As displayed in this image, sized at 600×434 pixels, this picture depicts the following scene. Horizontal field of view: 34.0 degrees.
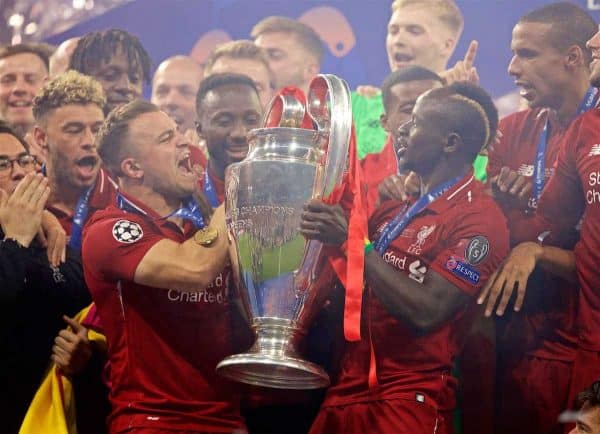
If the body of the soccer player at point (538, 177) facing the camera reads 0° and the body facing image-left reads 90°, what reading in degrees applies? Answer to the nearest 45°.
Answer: approximately 45°

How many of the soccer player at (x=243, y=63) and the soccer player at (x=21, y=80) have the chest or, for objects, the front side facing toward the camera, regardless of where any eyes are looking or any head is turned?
2

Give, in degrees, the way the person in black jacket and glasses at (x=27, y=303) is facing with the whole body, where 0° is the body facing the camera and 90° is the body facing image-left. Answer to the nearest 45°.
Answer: approximately 315°

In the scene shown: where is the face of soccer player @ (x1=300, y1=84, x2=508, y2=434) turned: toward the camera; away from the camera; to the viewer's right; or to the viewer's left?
to the viewer's left

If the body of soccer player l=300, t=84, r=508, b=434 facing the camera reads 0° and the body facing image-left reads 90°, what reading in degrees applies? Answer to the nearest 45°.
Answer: approximately 45°

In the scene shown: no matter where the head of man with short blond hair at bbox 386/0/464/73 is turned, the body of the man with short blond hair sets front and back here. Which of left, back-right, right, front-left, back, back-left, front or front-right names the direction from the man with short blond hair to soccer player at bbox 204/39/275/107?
front-right

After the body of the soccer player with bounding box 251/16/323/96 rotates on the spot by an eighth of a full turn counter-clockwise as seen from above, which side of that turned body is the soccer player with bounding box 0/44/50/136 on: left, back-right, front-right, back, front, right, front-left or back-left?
right

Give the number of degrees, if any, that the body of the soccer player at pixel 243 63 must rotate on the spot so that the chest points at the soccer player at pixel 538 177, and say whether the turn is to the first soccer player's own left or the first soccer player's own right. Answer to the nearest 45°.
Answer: approximately 45° to the first soccer player's own left

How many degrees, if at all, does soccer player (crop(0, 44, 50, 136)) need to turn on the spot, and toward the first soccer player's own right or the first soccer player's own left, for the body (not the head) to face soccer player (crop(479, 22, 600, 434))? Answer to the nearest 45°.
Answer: approximately 45° to the first soccer player's own left

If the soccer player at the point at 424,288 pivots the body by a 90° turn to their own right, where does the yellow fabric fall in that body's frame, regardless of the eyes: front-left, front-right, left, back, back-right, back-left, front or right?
front-left
